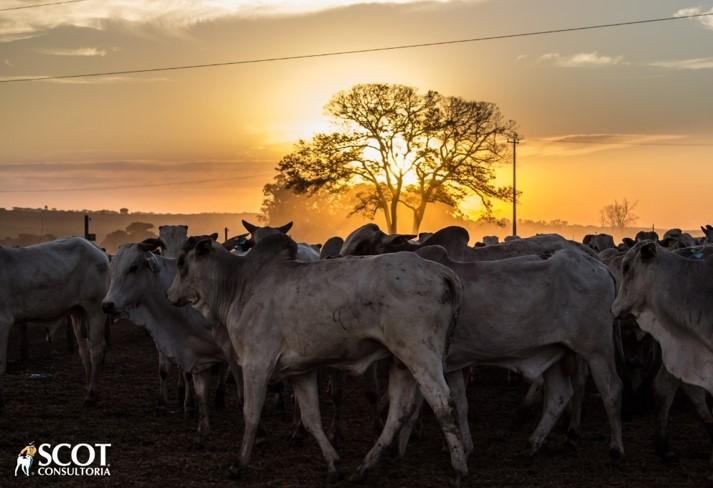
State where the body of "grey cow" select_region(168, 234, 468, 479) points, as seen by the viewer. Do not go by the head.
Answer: to the viewer's left

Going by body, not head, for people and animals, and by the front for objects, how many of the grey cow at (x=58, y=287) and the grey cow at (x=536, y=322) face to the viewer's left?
2

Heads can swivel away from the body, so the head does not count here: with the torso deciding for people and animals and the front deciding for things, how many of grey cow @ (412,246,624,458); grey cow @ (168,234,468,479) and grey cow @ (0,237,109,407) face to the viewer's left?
3

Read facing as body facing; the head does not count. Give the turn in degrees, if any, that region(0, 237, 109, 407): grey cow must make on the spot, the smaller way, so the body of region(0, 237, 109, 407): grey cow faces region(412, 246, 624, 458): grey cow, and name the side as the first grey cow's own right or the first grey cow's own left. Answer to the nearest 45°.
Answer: approximately 135° to the first grey cow's own left

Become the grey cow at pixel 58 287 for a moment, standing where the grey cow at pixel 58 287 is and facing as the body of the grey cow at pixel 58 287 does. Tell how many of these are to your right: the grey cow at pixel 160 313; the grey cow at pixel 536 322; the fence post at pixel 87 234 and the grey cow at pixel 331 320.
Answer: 1

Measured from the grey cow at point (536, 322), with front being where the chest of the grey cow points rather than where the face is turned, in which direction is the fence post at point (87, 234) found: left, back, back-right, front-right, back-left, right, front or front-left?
front-right

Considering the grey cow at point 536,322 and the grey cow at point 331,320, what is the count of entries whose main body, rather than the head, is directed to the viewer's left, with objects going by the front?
2

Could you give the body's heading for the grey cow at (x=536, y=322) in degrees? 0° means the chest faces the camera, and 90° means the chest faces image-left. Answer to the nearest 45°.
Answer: approximately 90°

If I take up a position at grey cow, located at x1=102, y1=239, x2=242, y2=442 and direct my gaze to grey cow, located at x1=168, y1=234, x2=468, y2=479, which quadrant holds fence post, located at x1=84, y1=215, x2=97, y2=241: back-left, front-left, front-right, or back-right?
back-left

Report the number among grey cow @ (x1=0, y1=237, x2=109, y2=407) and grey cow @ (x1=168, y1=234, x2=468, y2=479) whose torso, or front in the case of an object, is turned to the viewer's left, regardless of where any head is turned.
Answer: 2

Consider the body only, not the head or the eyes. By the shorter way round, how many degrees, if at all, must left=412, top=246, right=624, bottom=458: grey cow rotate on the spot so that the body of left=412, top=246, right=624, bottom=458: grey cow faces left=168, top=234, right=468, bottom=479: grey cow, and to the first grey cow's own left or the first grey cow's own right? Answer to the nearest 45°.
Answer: approximately 45° to the first grey cow's own left

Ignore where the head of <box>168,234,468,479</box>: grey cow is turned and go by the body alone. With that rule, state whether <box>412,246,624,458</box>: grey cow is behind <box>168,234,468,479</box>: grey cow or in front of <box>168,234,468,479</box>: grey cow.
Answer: behind

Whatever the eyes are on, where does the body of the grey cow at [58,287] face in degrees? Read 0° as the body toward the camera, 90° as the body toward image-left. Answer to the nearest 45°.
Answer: approximately 90°
